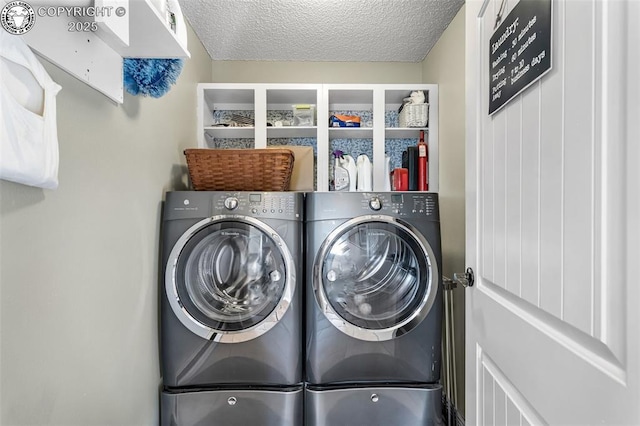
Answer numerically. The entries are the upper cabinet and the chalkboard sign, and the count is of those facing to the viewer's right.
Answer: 1

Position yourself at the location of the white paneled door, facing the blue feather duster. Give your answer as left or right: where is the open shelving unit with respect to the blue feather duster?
right

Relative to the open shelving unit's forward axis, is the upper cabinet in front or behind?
in front

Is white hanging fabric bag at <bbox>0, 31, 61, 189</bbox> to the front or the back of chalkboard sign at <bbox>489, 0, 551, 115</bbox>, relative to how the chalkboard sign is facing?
to the front

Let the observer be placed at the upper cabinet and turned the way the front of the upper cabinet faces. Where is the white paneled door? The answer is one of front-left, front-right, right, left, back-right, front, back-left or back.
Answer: front-right

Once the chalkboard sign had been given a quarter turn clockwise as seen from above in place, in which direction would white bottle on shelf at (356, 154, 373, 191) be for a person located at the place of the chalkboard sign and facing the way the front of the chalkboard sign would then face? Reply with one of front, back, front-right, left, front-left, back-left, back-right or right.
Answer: front

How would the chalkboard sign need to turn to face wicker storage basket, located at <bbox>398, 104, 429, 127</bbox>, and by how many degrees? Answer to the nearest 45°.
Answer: approximately 90° to its right

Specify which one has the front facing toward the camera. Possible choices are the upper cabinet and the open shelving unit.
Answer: the open shelving unit

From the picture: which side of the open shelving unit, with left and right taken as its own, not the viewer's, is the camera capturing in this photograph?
front

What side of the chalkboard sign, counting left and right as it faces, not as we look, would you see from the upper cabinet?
front

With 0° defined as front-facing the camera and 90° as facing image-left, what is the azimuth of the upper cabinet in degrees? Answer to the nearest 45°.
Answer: approximately 270°

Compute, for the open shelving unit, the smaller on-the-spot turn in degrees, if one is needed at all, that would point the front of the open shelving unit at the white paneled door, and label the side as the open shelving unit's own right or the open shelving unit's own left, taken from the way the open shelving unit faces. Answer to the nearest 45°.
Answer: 0° — it already faces it
